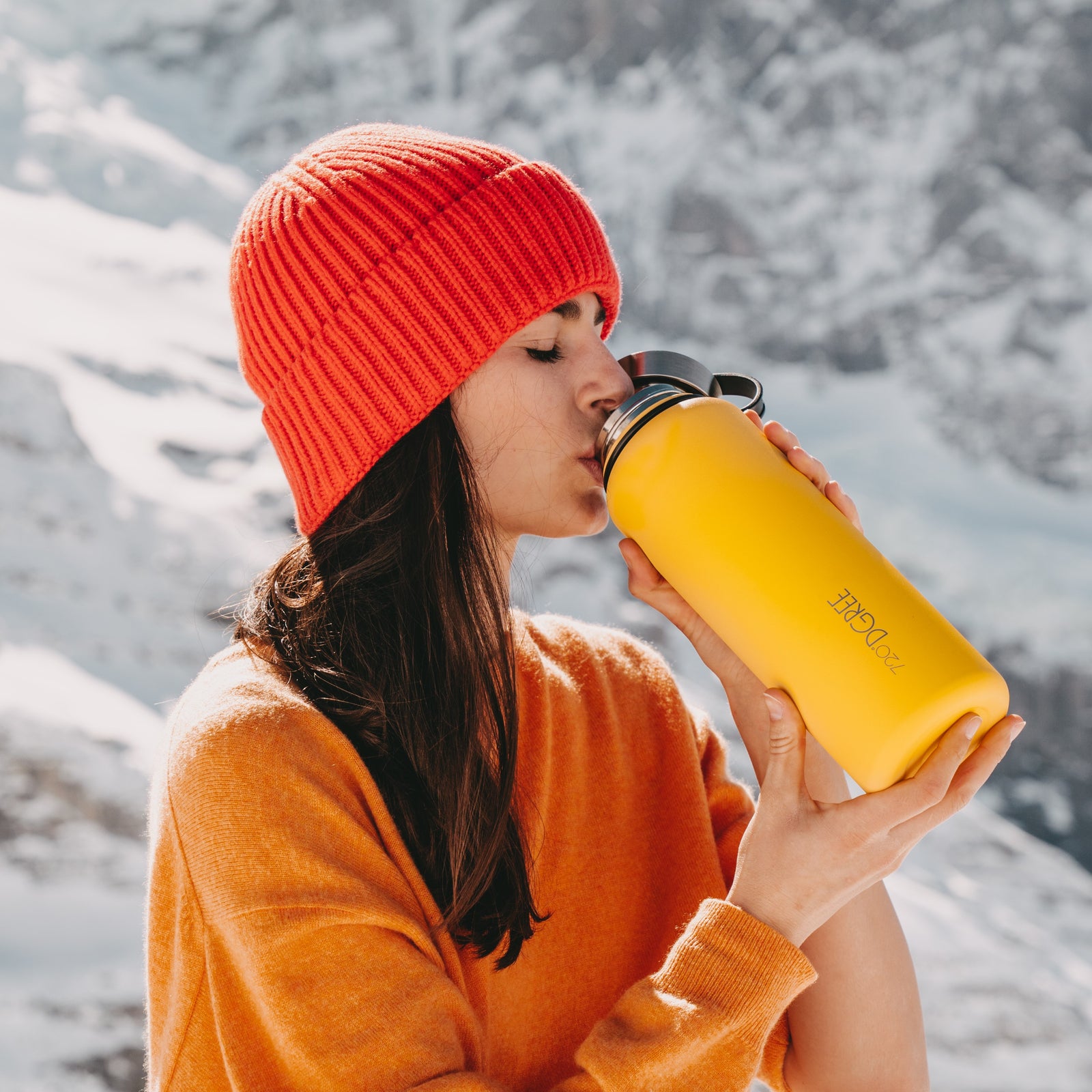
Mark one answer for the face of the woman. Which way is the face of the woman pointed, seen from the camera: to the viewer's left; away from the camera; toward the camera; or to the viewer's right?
to the viewer's right
